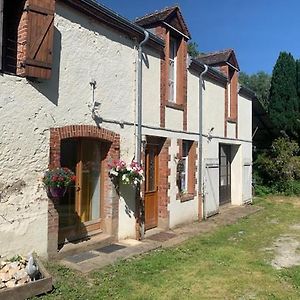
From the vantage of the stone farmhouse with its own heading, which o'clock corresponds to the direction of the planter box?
The planter box is roughly at 2 o'clock from the stone farmhouse.

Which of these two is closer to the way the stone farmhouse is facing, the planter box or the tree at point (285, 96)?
the planter box

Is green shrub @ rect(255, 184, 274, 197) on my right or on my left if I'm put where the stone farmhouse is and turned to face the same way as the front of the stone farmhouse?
on my left

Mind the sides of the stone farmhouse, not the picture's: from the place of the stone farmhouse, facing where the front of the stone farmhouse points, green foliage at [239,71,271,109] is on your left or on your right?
on your left

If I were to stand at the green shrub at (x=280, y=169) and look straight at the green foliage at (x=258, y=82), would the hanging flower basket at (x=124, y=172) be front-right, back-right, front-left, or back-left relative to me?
back-left

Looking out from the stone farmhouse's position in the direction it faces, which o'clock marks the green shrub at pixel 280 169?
The green shrub is roughly at 9 o'clock from the stone farmhouse.

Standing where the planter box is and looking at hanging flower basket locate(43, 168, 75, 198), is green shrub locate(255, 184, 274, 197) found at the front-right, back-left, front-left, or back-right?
front-right

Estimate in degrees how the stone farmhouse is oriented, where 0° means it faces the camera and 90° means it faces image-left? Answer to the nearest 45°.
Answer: approximately 315°

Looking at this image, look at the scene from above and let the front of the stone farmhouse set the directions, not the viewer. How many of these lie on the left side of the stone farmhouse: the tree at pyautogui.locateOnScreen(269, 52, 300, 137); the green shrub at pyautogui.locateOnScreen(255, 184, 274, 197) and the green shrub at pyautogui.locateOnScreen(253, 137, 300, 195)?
3

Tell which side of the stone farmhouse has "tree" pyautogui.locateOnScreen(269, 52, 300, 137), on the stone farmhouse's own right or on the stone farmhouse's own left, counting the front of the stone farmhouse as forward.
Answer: on the stone farmhouse's own left

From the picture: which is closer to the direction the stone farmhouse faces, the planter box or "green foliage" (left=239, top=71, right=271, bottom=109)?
the planter box
